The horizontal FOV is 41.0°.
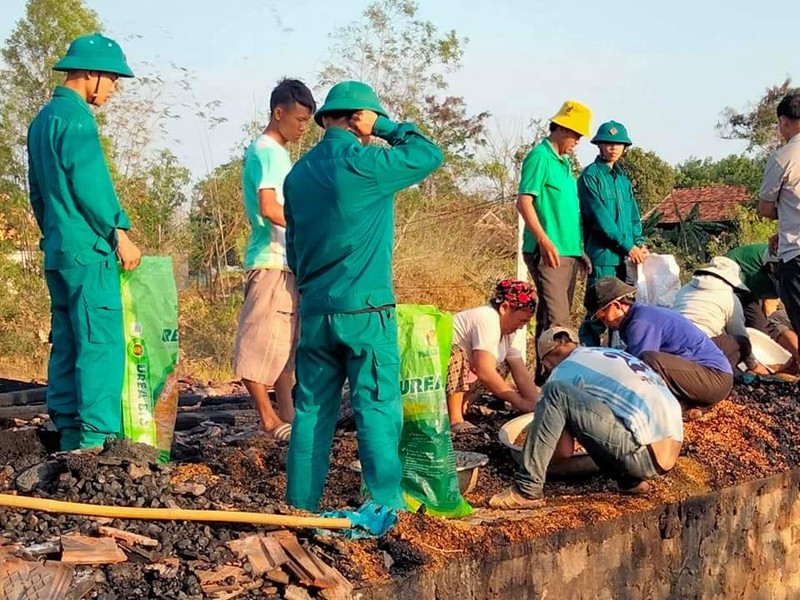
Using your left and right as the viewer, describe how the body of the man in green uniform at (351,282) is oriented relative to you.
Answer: facing away from the viewer and to the right of the viewer

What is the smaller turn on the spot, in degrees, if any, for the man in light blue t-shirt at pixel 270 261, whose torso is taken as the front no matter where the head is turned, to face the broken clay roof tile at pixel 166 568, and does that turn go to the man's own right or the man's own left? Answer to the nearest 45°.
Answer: approximately 90° to the man's own right

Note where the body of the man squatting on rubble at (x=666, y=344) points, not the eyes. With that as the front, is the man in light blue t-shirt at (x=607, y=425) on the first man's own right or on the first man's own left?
on the first man's own left

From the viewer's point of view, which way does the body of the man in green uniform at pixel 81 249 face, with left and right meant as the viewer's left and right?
facing away from the viewer and to the right of the viewer

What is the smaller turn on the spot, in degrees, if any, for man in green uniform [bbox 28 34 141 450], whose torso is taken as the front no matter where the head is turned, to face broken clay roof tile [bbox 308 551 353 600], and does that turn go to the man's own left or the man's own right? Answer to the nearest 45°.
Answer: approximately 90° to the man's own right

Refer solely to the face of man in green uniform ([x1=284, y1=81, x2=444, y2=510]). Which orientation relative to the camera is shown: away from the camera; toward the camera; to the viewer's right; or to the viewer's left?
away from the camera

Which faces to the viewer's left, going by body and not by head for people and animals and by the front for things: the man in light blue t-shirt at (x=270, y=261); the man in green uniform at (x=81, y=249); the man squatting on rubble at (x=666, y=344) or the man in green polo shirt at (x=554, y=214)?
the man squatting on rubble

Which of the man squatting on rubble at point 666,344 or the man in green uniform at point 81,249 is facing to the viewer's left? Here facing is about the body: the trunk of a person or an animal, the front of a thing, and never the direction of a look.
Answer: the man squatting on rubble

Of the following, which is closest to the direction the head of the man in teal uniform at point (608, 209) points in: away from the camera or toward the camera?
toward the camera

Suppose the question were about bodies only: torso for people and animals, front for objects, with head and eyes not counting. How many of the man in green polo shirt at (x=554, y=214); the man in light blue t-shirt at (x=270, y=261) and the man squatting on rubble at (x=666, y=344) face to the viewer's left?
1

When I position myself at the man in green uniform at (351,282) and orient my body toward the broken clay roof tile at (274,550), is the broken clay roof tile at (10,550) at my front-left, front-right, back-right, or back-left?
front-right

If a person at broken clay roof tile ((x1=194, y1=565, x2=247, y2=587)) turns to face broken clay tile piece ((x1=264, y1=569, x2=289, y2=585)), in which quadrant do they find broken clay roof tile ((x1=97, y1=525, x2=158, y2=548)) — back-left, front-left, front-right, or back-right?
back-left

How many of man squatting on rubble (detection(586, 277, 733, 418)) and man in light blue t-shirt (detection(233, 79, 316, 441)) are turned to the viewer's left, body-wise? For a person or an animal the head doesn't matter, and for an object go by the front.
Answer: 1

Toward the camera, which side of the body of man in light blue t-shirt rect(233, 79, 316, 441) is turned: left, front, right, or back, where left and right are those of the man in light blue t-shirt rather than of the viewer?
right

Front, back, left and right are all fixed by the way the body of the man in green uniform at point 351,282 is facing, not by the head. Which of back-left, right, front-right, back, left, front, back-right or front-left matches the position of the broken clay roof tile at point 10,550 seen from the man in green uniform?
back

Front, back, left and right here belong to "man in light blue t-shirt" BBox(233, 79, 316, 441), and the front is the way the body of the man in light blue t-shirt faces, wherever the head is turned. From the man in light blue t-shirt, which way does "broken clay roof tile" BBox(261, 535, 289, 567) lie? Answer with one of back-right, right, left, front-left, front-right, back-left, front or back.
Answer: right

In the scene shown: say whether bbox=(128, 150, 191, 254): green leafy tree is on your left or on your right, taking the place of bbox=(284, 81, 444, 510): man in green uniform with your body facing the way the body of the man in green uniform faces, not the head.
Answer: on your left

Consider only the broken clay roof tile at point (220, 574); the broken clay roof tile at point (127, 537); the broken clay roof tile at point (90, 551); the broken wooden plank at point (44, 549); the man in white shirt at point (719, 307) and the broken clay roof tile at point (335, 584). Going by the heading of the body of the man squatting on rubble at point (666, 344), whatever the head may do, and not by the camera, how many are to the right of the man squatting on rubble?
1

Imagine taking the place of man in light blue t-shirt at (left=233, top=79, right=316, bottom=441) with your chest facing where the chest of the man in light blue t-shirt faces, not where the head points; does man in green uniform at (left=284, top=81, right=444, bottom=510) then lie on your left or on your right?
on your right
